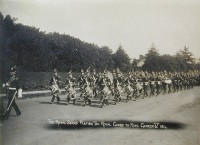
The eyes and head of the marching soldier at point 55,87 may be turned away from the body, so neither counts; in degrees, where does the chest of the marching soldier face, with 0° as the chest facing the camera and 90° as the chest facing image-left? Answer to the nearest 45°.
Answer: approximately 45°

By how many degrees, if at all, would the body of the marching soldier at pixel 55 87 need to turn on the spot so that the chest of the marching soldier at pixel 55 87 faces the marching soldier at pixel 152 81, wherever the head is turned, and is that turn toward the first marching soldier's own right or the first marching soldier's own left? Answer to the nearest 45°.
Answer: approximately 180°
